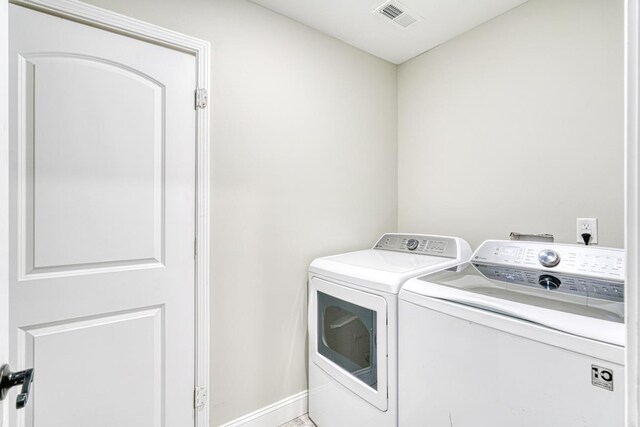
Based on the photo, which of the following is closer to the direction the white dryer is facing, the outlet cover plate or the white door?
the white door

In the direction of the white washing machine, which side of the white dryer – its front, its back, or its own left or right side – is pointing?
left

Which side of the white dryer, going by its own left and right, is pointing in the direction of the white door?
front

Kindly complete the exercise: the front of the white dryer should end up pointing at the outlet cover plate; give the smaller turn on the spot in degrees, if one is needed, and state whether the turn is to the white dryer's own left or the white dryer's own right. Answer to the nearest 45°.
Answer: approximately 135° to the white dryer's own left

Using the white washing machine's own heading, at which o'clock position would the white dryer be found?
The white dryer is roughly at 2 o'clock from the white washing machine.

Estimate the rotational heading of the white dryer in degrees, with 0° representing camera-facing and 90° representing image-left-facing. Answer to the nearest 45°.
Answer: approximately 45°

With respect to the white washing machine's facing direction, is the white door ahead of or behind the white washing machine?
ahead

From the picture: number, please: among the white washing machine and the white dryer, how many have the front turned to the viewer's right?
0

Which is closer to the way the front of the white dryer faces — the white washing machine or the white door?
the white door

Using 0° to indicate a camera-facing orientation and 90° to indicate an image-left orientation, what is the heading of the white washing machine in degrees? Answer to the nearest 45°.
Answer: approximately 45°
